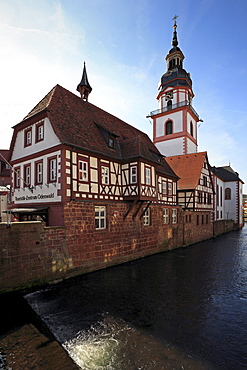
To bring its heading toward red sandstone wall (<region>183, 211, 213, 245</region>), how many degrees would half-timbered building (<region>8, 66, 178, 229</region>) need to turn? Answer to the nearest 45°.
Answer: approximately 180°

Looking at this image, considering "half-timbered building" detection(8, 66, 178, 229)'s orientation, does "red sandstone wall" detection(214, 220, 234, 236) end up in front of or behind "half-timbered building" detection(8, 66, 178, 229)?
behind

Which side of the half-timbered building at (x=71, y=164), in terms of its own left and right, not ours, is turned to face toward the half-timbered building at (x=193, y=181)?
back

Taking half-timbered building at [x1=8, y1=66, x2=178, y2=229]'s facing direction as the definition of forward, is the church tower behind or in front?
behind

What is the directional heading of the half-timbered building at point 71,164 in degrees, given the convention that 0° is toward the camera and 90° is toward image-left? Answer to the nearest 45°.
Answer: approximately 45°

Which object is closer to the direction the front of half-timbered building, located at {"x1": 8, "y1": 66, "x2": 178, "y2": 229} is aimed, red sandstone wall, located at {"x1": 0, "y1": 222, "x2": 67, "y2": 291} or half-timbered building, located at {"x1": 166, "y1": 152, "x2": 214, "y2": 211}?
the red sandstone wall
